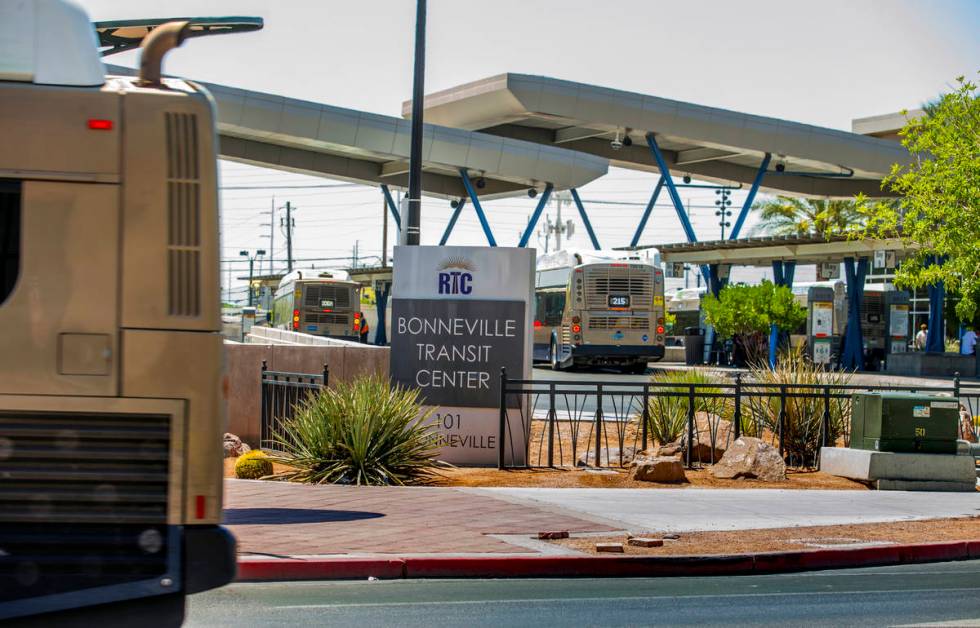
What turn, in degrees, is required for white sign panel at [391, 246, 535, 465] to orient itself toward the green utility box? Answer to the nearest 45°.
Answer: approximately 90° to its left

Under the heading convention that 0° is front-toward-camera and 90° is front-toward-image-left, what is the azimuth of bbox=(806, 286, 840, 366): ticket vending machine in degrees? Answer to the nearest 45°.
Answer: approximately 0°

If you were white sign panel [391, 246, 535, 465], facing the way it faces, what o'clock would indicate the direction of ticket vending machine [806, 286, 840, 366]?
The ticket vending machine is roughly at 7 o'clock from the white sign panel.

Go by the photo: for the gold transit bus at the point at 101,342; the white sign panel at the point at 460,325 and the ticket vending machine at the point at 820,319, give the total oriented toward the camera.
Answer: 2

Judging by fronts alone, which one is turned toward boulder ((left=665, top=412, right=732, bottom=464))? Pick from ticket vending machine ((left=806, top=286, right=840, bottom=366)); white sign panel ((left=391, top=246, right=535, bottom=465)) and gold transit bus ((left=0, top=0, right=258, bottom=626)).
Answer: the ticket vending machine

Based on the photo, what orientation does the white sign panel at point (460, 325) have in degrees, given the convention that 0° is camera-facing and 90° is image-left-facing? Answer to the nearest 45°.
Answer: approximately 0°
